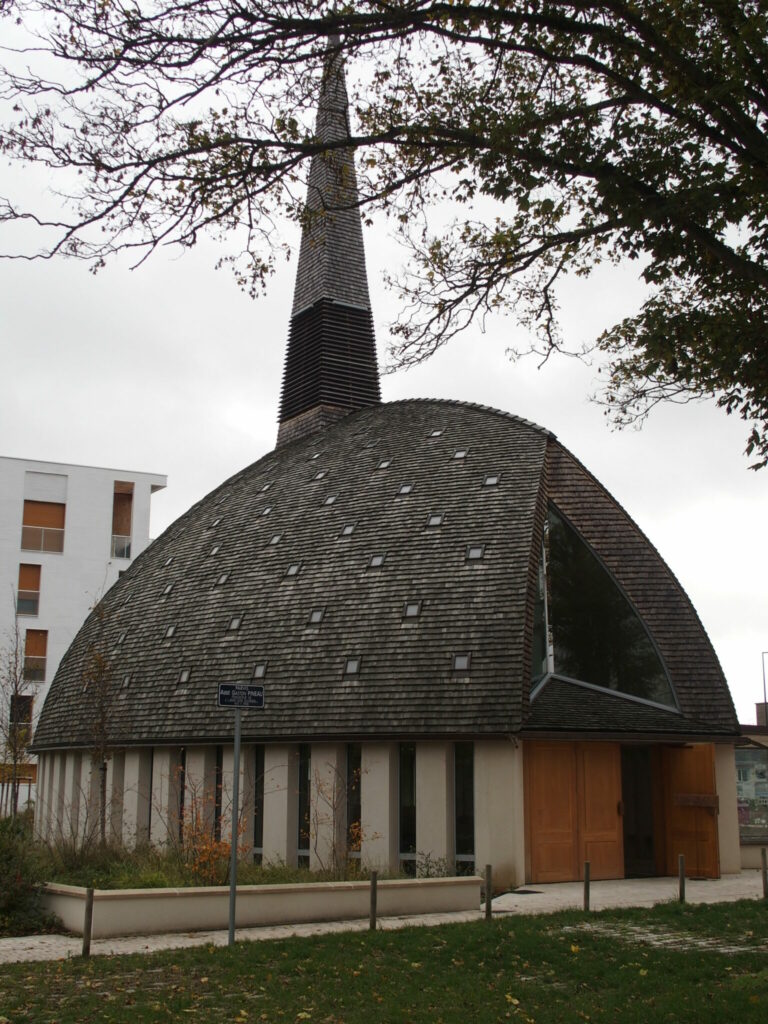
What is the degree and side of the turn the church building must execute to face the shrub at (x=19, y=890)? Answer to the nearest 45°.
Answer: approximately 90° to its right

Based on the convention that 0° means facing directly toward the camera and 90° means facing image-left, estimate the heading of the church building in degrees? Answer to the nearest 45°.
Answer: approximately 315°

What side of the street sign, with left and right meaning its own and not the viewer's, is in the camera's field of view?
front

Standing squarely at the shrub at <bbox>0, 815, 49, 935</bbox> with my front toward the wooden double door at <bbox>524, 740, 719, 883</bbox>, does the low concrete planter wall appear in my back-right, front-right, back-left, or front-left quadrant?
front-right

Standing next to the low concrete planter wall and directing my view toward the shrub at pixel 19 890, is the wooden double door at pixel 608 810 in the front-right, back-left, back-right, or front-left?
back-right

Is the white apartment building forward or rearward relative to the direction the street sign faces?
rearward

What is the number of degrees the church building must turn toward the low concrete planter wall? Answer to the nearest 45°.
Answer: approximately 45° to its right

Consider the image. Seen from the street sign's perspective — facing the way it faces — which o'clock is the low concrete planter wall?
The low concrete planter wall is roughly at 6 o'clock from the street sign.

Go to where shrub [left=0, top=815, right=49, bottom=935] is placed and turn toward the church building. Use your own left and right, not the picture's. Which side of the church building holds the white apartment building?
left

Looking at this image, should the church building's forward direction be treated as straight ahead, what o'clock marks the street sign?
The street sign is roughly at 2 o'clock from the church building.

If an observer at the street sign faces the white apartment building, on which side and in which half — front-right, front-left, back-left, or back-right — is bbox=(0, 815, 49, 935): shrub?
front-left

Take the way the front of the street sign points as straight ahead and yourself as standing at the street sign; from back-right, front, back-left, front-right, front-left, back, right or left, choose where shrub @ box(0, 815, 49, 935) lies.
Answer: back-right

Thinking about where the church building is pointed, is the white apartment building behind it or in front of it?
behind

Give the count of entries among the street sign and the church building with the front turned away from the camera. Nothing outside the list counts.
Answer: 0

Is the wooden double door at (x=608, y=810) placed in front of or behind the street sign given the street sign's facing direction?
behind
